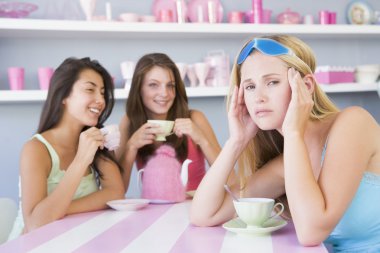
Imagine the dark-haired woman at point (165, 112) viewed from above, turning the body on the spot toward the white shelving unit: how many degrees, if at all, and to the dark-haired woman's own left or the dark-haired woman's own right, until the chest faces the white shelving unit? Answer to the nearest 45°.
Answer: approximately 180°

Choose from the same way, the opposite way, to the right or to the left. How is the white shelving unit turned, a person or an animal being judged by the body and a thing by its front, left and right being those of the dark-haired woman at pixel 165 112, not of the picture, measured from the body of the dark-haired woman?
the same way

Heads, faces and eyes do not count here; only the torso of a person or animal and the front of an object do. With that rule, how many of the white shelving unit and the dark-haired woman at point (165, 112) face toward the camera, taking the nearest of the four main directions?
2

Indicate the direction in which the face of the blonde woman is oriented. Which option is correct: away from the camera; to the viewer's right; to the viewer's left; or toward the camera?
toward the camera

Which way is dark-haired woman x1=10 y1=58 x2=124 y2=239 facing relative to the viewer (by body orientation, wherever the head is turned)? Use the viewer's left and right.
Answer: facing the viewer and to the right of the viewer

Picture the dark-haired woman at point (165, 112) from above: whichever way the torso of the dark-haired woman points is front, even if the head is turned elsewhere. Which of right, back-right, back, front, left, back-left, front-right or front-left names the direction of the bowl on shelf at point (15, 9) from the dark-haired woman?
back-right

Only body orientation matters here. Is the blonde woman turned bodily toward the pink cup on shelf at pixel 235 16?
no

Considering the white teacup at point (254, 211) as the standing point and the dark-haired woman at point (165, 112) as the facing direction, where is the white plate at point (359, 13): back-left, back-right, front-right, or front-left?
front-right

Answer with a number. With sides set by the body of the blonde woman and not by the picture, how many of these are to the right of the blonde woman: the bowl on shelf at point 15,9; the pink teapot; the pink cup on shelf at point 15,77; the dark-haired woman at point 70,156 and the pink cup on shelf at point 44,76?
5

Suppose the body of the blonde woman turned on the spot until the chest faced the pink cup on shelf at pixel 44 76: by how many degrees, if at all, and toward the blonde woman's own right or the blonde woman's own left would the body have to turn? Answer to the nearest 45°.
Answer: approximately 90° to the blonde woman's own right

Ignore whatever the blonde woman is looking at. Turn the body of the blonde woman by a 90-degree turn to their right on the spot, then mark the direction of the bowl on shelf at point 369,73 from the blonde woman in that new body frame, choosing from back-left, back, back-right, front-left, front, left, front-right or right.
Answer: front-right

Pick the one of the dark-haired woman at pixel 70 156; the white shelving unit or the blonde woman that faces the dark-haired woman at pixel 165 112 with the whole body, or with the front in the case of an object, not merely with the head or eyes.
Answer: the white shelving unit

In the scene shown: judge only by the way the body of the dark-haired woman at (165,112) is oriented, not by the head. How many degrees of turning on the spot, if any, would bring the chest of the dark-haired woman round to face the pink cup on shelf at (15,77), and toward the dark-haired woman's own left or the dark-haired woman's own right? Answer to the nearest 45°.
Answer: approximately 135° to the dark-haired woman's own right

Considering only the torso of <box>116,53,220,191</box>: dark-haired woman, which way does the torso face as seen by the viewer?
toward the camera

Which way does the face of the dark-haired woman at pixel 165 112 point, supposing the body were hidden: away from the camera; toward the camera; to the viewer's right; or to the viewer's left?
toward the camera

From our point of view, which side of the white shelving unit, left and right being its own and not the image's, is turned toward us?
front

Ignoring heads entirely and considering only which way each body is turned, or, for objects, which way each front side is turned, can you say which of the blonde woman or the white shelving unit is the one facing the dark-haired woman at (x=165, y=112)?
the white shelving unit
